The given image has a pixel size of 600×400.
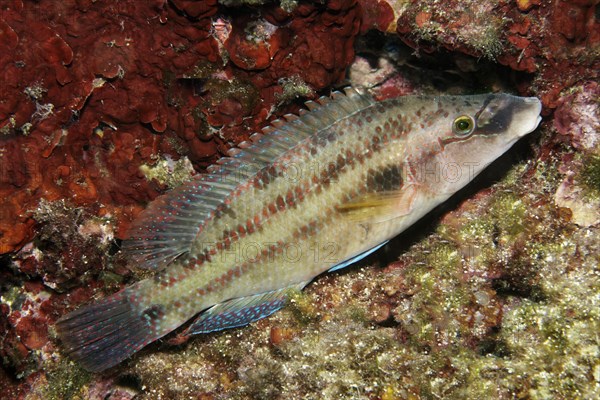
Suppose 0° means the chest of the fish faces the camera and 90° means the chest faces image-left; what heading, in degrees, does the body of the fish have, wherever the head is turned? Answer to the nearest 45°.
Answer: approximately 270°
